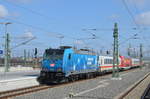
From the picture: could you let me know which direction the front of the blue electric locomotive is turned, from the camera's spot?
facing the viewer and to the left of the viewer
